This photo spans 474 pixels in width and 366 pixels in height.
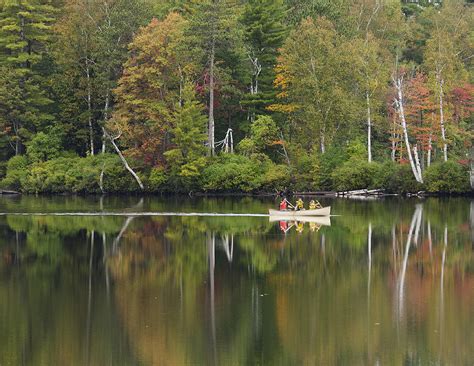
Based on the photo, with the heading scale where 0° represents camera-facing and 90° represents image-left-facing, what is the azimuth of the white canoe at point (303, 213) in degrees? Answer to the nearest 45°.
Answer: approximately 270°
